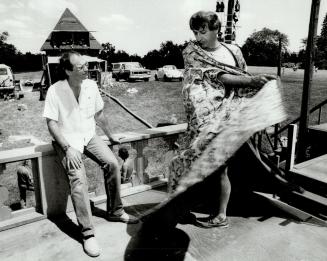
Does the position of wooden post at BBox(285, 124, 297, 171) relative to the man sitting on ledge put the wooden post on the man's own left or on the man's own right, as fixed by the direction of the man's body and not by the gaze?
on the man's own left

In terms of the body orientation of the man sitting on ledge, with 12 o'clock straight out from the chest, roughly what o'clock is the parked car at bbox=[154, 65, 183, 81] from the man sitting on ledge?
The parked car is roughly at 8 o'clock from the man sitting on ledge.

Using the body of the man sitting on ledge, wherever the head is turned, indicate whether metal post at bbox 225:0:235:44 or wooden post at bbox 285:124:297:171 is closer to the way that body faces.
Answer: the wooden post

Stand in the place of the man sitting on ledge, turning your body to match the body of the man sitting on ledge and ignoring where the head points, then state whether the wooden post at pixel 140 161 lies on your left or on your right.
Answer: on your left

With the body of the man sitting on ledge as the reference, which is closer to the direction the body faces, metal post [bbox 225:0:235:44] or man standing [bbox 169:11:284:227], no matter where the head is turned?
the man standing

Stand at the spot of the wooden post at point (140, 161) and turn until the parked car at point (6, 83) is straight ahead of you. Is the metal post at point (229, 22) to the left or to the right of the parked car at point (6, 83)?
right

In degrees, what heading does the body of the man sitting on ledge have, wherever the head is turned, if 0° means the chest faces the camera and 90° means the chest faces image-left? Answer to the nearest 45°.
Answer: approximately 315°

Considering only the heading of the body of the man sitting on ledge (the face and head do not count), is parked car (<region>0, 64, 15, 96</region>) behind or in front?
behind

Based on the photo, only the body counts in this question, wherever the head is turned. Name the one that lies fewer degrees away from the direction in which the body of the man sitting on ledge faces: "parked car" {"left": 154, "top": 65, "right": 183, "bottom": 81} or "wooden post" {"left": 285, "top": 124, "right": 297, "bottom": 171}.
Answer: the wooden post

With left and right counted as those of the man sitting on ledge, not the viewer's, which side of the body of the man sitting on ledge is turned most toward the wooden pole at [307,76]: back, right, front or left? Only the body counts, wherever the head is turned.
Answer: left

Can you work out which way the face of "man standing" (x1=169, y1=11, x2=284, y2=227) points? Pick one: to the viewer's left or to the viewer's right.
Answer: to the viewer's left

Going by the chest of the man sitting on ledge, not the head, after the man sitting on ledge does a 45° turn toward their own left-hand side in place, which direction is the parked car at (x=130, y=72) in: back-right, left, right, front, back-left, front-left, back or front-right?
left
